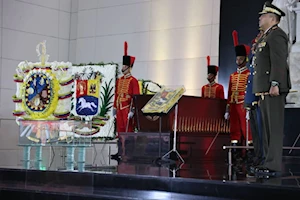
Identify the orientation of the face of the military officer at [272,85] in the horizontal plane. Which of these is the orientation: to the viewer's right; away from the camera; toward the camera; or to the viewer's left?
to the viewer's left

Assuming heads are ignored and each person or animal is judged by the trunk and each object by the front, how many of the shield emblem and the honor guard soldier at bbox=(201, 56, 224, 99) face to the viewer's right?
0

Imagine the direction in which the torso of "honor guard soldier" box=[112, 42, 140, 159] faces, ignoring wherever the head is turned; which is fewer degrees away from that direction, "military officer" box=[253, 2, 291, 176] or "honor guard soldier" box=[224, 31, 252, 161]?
the military officer

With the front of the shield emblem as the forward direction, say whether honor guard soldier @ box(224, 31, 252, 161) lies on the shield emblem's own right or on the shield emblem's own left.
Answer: on the shield emblem's own left

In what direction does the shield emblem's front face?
toward the camera

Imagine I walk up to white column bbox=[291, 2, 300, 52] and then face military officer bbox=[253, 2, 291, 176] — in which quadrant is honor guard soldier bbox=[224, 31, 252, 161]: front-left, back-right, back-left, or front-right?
front-right

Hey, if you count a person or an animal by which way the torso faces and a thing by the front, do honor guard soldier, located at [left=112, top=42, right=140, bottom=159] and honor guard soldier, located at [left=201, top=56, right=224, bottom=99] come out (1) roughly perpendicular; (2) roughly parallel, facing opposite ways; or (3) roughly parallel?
roughly parallel

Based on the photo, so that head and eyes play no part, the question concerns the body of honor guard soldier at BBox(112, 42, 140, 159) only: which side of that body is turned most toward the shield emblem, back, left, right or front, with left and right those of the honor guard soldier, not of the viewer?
right

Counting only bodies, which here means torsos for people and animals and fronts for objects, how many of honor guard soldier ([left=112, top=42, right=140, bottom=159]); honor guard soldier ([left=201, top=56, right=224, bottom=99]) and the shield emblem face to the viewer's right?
0

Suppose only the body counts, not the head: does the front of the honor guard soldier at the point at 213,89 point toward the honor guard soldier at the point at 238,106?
no

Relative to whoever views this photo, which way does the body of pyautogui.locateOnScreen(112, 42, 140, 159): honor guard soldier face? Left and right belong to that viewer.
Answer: facing the viewer and to the left of the viewer

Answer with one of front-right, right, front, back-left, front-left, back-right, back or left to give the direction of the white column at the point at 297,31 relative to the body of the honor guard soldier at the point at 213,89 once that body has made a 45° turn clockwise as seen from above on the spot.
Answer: back

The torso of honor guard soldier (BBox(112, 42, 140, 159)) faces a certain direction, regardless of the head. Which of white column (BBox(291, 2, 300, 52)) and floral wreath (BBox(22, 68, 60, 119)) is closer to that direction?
the floral wreath
